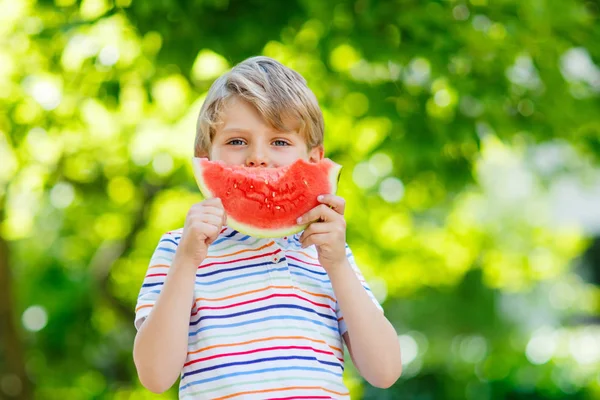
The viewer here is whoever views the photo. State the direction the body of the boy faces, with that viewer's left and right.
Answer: facing the viewer
